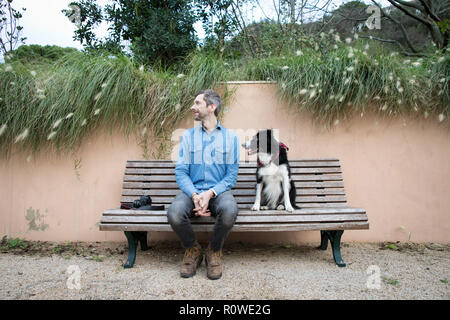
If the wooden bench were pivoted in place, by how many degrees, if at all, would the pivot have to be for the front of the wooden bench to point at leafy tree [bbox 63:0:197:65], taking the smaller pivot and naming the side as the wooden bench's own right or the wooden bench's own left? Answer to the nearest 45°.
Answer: approximately 135° to the wooden bench's own right

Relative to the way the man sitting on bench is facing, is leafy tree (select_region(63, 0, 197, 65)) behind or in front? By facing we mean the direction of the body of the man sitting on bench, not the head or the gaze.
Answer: behind

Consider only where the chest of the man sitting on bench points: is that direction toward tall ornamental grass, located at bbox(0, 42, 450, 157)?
no

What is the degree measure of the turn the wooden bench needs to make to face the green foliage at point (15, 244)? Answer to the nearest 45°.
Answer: approximately 90° to its right

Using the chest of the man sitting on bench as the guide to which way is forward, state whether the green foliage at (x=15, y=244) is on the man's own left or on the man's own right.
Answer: on the man's own right

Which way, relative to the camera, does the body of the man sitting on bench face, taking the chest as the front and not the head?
toward the camera
